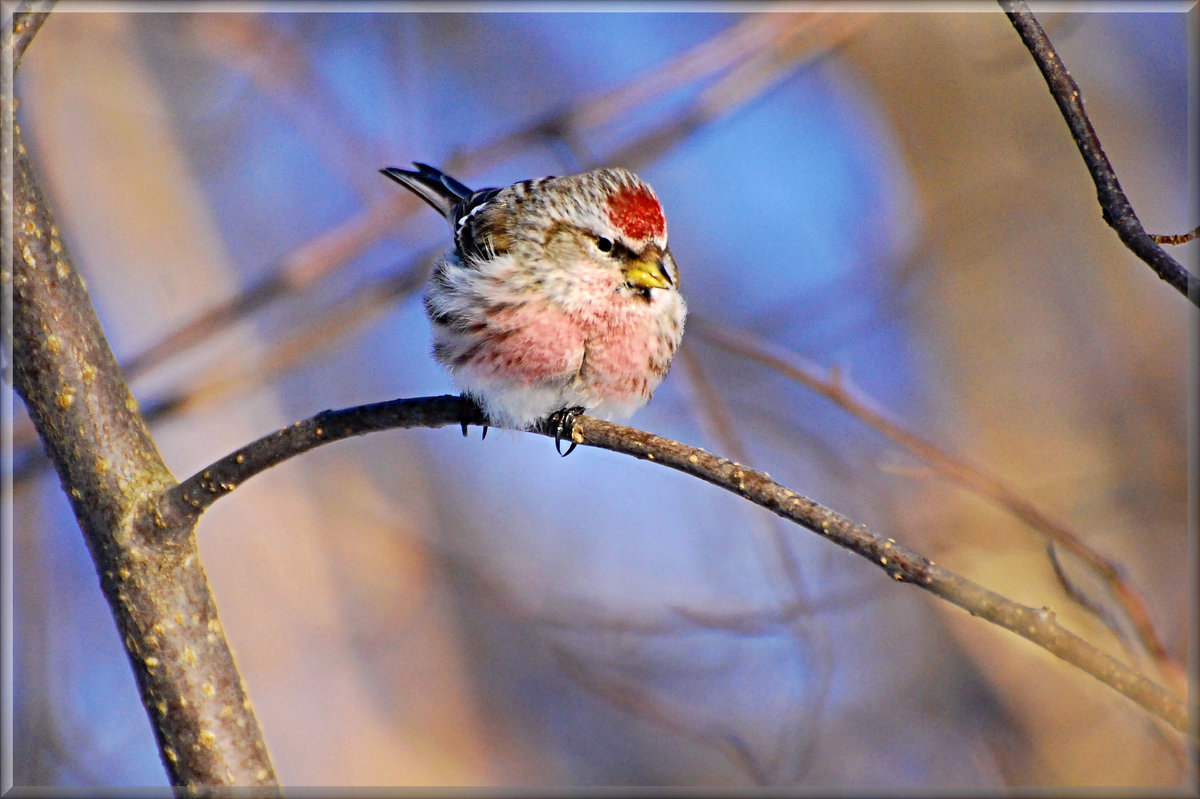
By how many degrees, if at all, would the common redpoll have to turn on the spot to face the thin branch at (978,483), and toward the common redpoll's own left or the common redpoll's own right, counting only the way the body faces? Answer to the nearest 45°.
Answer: approximately 45° to the common redpoll's own left

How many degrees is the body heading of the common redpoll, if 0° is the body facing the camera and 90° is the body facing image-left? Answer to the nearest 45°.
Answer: approximately 315°

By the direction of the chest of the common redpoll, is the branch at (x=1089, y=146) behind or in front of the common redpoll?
in front
